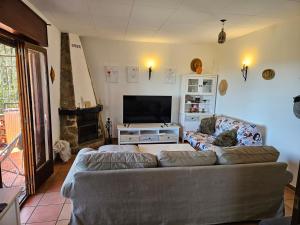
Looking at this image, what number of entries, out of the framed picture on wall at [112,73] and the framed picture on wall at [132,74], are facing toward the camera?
2

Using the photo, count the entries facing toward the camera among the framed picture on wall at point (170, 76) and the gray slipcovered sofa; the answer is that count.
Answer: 1

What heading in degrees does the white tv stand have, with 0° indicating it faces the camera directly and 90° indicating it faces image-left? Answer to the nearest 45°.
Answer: approximately 0°

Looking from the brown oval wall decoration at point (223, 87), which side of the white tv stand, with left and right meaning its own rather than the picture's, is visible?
left

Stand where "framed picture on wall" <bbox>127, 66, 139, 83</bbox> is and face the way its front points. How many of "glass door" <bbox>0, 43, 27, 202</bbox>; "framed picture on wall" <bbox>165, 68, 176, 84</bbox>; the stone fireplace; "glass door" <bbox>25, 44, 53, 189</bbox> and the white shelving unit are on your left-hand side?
2

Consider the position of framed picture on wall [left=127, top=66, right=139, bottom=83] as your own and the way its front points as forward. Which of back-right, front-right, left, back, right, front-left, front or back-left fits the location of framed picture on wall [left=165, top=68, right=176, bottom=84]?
left

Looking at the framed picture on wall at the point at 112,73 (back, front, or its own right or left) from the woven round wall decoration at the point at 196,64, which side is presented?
left

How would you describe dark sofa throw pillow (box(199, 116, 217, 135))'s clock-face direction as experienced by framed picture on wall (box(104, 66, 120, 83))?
The dark sofa throw pillow is roughly at 10 o'clock from the framed picture on wall.

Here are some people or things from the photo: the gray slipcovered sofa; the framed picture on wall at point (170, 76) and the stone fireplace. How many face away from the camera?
1

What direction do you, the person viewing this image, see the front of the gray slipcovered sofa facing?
facing away from the viewer
